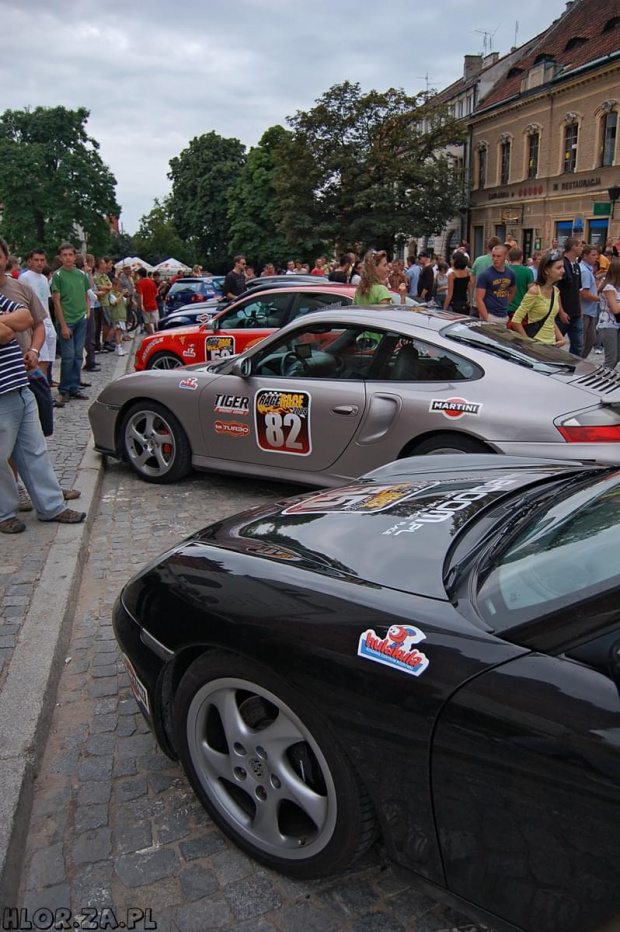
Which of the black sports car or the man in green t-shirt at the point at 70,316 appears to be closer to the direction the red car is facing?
the man in green t-shirt

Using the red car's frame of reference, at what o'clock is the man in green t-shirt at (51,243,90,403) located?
The man in green t-shirt is roughly at 12 o'clock from the red car.

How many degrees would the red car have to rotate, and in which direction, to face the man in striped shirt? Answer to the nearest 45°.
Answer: approximately 90° to its left

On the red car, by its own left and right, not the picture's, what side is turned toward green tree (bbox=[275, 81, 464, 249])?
right

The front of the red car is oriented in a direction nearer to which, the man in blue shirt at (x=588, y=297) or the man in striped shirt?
the man in striped shirt

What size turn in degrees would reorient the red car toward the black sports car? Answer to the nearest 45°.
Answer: approximately 90° to its left

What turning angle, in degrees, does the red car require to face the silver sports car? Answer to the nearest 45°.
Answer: approximately 90° to its left

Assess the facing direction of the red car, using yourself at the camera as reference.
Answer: facing to the left of the viewer

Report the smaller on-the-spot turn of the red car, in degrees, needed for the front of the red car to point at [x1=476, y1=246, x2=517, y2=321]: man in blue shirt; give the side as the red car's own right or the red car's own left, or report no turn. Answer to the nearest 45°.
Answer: approximately 180°
